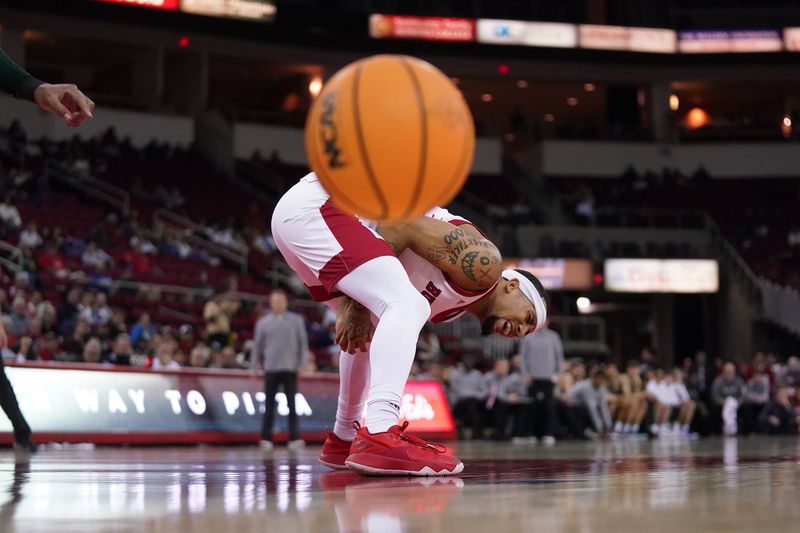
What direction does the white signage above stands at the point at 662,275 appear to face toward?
toward the camera

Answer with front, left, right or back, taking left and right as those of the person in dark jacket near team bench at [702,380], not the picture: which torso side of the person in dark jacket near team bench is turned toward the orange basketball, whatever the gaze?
front

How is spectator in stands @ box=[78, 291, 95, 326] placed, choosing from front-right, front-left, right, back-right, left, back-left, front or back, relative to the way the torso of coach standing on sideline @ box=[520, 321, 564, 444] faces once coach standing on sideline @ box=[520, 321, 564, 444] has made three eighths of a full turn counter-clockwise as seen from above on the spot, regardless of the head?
back-left

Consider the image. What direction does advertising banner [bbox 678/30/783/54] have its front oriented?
toward the camera

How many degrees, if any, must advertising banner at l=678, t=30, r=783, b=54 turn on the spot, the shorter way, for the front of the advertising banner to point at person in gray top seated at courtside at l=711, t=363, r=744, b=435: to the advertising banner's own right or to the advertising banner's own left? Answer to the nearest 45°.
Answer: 0° — it already faces them

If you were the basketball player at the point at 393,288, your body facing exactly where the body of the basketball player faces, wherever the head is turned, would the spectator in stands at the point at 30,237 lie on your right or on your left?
on your left

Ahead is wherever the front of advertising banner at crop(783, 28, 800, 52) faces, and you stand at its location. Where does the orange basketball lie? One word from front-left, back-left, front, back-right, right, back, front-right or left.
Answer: front

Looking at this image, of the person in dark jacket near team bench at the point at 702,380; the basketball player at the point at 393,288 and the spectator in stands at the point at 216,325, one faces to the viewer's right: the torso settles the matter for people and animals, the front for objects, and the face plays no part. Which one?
the basketball player

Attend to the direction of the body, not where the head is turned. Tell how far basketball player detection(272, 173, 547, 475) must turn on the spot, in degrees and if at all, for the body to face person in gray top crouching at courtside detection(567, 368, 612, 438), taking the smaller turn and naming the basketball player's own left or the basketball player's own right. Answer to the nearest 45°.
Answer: approximately 90° to the basketball player's own left

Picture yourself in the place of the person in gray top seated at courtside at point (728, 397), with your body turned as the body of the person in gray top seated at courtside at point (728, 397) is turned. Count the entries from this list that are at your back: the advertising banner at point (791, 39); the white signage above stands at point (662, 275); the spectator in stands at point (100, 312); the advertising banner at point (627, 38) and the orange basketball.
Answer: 3

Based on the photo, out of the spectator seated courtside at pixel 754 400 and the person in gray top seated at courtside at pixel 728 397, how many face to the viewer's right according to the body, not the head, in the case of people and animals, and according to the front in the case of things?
0

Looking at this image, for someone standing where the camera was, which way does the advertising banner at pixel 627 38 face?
facing the viewer

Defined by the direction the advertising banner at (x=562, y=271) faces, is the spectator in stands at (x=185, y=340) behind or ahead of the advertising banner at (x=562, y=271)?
ahead
